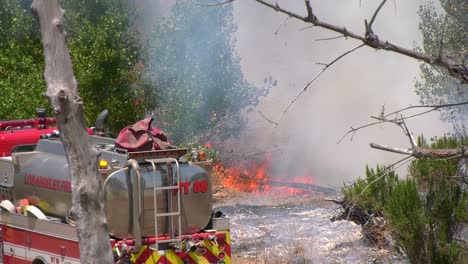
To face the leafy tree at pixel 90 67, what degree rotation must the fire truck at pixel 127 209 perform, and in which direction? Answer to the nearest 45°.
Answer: approximately 45° to its right

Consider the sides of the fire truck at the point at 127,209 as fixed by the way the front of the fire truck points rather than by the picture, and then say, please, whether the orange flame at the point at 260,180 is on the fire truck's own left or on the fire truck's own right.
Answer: on the fire truck's own right

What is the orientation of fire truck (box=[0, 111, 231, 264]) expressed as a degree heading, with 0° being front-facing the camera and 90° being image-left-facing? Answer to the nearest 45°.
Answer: approximately 135°

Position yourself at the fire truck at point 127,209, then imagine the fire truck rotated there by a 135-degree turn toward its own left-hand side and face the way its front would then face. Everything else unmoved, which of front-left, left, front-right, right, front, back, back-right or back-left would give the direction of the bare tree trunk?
front

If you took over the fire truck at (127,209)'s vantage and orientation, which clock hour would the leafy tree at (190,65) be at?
The leafy tree is roughly at 2 o'clock from the fire truck.
